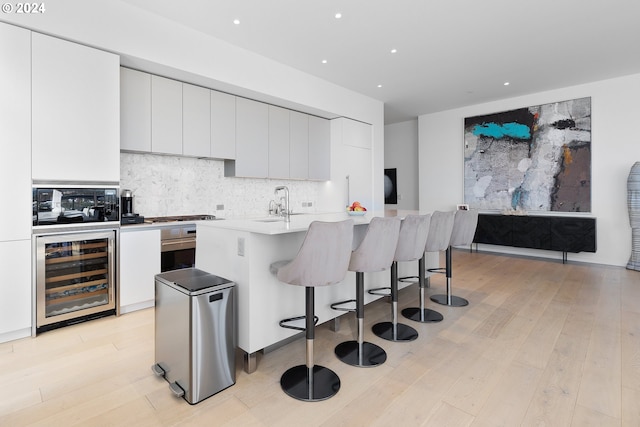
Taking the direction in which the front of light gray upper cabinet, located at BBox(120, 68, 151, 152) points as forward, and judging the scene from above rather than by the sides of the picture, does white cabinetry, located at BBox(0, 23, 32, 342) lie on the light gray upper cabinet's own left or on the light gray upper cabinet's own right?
on the light gray upper cabinet's own right

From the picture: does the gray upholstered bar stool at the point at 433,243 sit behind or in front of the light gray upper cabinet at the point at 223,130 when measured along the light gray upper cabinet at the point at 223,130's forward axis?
in front

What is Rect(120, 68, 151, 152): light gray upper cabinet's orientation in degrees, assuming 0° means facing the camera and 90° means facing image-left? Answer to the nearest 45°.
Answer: approximately 315°

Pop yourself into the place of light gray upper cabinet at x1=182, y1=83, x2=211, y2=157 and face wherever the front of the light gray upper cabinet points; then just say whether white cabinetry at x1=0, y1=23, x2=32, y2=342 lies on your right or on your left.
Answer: on your right

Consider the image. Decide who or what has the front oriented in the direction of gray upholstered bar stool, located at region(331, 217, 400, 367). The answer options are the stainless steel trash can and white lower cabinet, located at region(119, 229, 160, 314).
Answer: the white lower cabinet

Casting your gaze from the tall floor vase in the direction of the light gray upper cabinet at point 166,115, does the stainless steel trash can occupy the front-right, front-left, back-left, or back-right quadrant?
front-left

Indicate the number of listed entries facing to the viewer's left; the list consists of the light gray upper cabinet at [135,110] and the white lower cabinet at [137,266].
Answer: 0

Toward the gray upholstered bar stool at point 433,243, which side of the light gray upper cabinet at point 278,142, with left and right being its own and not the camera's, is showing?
front

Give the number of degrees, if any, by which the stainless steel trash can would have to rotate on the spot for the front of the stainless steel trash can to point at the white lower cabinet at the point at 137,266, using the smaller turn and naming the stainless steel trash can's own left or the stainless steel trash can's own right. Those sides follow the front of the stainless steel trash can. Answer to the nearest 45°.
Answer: approximately 135° to the stainless steel trash can's own right

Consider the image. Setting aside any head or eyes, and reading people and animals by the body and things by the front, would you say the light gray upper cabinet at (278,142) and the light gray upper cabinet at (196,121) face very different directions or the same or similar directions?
same or similar directions

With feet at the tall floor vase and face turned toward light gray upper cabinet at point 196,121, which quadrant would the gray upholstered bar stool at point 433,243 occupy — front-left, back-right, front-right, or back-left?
front-left

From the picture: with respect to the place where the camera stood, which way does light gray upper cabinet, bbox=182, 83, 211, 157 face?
facing the viewer and to the right of the viewer

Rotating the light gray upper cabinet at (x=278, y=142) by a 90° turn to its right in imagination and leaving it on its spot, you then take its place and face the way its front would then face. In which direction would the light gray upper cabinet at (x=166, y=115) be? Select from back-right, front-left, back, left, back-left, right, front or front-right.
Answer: front

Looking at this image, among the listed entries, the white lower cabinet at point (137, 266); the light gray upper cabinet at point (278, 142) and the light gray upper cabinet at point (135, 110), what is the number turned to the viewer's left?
0

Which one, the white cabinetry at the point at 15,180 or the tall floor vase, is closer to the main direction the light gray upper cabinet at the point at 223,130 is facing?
the tall floor vase

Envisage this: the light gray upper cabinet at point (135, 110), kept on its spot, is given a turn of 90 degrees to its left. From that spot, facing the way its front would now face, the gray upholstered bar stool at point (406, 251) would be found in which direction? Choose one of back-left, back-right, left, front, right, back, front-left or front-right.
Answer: right
